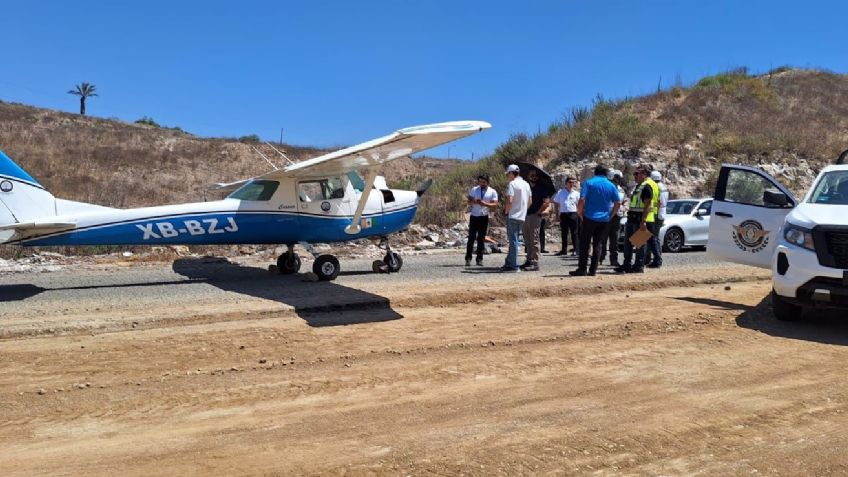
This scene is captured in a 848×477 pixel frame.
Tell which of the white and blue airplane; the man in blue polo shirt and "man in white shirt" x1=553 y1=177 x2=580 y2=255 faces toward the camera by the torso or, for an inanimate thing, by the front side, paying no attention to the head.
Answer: the man in white shirt

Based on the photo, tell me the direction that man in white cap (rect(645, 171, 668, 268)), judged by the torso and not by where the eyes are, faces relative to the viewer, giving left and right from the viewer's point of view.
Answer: facing to the left of the viewer

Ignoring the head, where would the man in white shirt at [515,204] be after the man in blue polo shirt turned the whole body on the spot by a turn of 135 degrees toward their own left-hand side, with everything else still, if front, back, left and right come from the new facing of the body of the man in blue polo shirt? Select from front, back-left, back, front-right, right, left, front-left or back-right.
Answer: right

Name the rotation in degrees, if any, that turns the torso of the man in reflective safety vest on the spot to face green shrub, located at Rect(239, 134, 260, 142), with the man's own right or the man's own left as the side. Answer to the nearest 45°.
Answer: approximately 45° to the man's own right

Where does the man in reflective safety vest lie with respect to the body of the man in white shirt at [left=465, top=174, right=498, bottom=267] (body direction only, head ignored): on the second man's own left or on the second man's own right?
on the second man's own left

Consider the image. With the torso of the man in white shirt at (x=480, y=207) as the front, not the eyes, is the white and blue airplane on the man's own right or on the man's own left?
on the man's own right

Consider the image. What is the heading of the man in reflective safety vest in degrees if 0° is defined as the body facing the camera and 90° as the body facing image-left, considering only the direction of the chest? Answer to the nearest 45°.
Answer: approximately 90°

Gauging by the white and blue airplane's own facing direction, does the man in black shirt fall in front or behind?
in front

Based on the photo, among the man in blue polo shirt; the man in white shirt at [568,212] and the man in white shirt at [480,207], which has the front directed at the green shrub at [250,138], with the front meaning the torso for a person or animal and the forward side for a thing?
the man in blue polo shirt

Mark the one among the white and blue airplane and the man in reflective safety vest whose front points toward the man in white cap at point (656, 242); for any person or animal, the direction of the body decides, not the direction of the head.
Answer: the white and blue airplane

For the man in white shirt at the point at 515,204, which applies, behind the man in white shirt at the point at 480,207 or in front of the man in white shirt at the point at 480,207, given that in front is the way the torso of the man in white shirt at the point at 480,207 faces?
in front

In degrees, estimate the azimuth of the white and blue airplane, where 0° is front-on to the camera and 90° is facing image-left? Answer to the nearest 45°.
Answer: approximately 270°

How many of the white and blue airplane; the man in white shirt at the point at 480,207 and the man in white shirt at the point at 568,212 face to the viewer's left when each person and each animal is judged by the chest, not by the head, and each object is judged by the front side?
0

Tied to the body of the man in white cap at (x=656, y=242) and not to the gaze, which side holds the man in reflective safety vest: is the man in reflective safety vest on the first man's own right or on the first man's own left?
on the first man's own left

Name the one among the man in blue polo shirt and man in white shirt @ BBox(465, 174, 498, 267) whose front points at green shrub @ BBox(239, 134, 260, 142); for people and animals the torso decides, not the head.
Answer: the man in blue polo shirt

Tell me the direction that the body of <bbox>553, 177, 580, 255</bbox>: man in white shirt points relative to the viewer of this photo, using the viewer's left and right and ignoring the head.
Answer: facing the viewer
